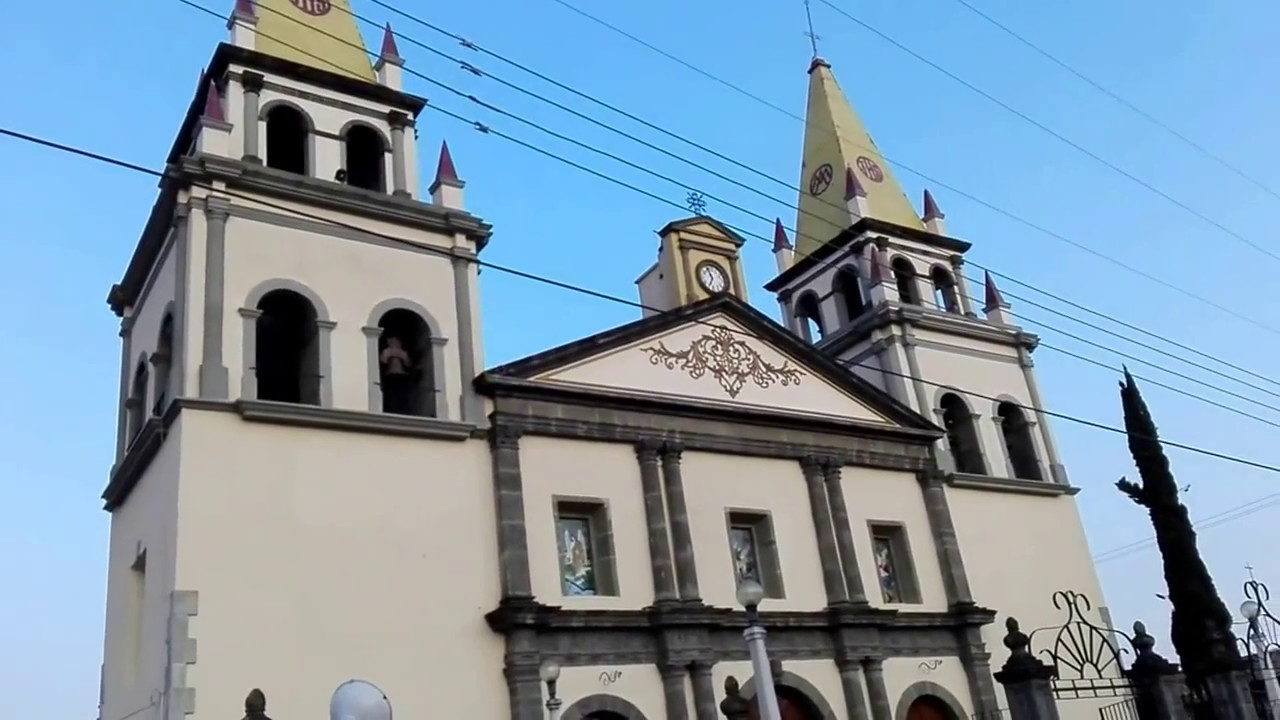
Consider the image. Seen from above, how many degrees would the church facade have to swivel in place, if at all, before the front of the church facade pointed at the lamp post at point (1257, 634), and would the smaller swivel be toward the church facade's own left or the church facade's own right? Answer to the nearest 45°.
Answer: approximately 45° to the church facade's own left

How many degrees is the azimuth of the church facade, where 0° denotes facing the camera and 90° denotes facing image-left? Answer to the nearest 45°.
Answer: approximately 315°

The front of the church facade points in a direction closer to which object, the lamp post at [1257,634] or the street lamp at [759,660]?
the street lamp

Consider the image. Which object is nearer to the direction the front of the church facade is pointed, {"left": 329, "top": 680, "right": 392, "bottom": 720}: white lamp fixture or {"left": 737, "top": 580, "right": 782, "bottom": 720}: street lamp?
the street lamp

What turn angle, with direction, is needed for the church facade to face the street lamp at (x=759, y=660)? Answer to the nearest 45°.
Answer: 0° — it already faces it

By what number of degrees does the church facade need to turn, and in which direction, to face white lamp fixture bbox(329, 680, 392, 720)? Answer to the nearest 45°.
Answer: approximately 45° to its right
